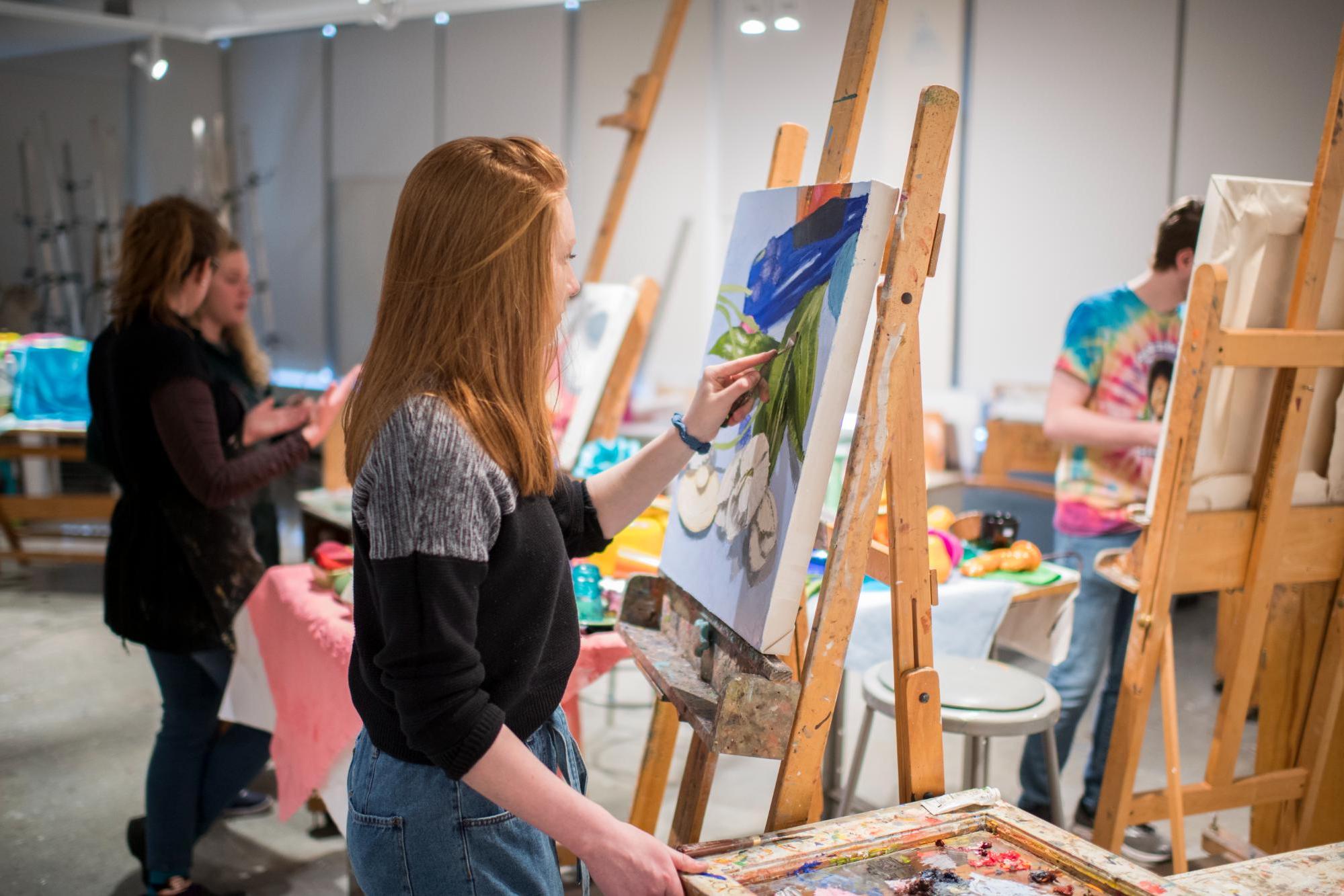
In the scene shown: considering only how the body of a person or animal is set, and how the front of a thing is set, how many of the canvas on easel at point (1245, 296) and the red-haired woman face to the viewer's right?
1

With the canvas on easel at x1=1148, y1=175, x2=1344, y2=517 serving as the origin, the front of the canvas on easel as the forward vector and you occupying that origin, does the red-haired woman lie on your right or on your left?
on your left

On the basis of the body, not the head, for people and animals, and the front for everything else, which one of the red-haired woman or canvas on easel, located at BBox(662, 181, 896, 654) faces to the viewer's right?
the red-haired woman

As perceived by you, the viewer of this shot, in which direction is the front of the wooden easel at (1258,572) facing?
facing away from the viewer and to the left of the viewer

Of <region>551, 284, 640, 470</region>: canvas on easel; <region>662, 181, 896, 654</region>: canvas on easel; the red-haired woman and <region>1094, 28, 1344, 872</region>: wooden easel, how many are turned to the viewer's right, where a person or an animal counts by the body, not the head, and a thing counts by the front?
1

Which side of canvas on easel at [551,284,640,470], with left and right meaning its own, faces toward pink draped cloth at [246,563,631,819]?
front

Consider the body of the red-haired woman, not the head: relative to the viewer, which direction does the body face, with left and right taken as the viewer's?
facing to the right of the viewer

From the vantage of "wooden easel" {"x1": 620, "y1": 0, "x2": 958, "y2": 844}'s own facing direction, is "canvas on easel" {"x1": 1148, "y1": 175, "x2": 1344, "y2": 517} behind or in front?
behind

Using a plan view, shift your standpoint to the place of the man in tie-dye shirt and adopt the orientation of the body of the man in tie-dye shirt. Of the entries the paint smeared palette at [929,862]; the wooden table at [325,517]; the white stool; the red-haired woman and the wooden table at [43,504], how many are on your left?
0

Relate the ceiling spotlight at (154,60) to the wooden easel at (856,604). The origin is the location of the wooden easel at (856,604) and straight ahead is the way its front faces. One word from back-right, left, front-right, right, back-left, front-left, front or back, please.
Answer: right

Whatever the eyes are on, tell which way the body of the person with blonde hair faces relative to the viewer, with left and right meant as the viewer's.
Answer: facing the viewer and to the right of the viewer

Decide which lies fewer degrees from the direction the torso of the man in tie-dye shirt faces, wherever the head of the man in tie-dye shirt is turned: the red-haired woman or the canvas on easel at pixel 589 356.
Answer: the red-haired woman

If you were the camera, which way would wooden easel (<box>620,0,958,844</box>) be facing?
facing the viewer and to the left of the viewer

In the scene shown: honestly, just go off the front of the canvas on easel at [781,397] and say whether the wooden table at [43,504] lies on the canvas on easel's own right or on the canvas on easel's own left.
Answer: on the canvas on easel's own right

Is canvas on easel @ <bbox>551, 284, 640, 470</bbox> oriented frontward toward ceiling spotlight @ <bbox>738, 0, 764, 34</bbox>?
no
